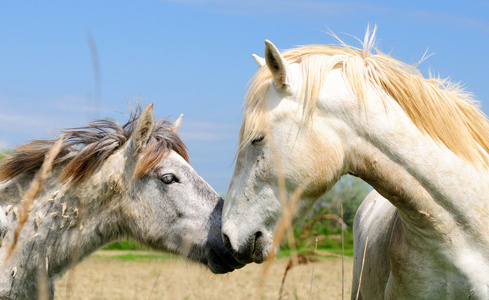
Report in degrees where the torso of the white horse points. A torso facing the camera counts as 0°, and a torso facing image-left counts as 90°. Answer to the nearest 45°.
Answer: approximately 45°
